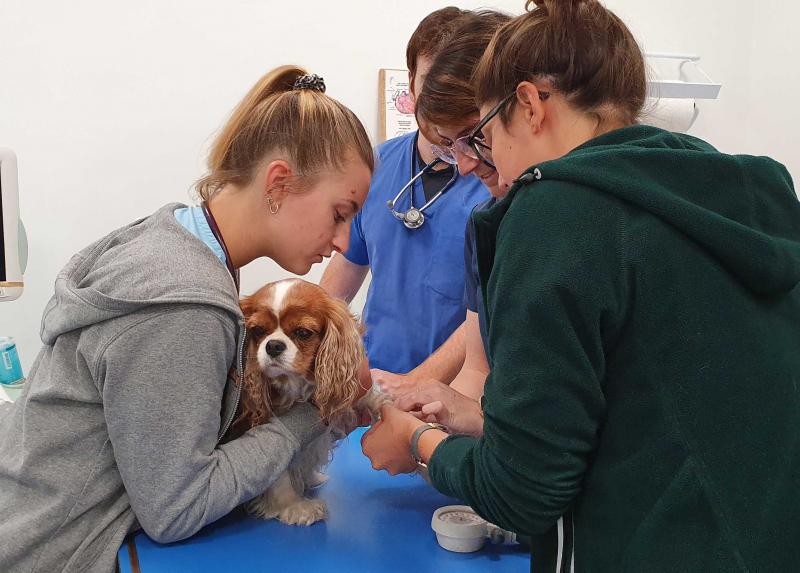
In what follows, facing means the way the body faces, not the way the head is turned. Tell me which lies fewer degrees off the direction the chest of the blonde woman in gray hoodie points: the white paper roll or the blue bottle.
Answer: the white paper roll

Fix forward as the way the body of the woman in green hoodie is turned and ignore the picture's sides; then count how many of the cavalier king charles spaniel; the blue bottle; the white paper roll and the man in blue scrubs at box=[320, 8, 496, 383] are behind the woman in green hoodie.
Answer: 0

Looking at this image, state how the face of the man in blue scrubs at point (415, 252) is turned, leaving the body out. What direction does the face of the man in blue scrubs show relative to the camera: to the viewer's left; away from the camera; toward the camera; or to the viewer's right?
toward the camera

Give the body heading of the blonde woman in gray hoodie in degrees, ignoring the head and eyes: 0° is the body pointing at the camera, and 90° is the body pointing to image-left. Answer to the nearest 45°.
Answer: approximately 270°

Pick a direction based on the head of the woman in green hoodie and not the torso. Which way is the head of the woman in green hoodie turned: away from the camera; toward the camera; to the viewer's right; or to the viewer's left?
to the viewer's left

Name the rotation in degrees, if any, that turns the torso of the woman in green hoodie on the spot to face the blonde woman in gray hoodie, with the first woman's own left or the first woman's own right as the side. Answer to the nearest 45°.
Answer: approximately 45° to the first woman's own left

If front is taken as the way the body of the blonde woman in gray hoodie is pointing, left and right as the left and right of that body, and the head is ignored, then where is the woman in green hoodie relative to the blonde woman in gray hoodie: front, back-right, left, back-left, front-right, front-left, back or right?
front-right

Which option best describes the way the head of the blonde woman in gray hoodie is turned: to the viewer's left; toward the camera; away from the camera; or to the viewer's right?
to the viewer's right

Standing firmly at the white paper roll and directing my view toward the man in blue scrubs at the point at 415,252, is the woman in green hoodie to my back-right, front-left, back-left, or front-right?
front-left

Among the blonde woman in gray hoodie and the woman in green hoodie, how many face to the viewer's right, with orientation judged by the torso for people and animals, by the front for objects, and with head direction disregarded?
1

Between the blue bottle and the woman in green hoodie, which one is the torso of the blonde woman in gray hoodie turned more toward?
the woman in green hoodie

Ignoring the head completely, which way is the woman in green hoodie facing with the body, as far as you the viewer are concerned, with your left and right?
facing away from the viewer and to the left of the viewer

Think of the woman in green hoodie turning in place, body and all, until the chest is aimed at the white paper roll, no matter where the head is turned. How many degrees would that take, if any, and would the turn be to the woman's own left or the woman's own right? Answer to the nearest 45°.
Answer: approximately 45° to the woman's own right
